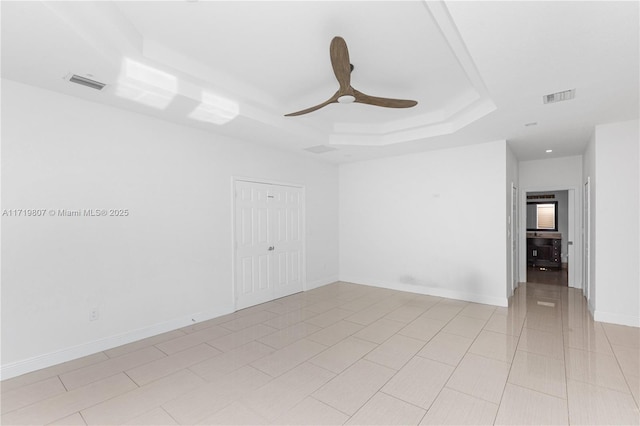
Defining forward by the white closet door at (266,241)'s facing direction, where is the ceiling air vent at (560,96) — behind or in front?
in front

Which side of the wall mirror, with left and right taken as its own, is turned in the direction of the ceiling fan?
front

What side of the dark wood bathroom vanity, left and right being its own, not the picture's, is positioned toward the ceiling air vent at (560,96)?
front

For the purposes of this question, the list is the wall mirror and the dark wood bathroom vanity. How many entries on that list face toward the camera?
2

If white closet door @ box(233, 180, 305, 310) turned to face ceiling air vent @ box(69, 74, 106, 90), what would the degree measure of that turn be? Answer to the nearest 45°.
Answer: approximately 90° to its right

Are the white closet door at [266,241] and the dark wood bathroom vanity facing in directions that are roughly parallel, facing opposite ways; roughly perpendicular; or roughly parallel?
roughly perpendicular

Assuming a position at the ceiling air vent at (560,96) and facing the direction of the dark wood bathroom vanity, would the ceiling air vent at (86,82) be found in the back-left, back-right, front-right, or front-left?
back-left

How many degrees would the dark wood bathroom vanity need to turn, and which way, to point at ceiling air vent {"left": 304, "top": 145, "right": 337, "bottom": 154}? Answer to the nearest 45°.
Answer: approximately 45° to its right

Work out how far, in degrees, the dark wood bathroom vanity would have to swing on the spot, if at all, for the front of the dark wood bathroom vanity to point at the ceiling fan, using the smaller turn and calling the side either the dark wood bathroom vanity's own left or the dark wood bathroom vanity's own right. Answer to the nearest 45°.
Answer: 0° — it already faces it

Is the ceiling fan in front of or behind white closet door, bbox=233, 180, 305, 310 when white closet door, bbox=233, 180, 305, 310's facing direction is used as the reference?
in front

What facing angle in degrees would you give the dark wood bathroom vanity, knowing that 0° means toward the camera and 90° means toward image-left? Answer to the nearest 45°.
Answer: approximately 0°
